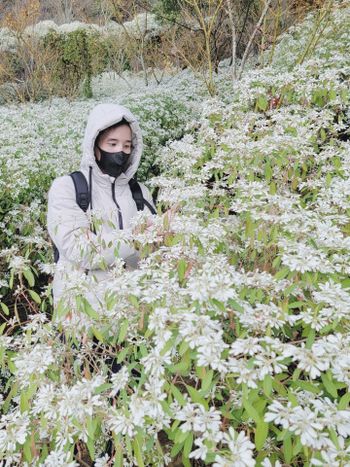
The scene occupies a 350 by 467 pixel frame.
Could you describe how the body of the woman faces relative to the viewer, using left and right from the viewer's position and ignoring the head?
facing the viewer and to the right of the viewer

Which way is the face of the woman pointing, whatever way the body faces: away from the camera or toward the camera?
toward the camera
